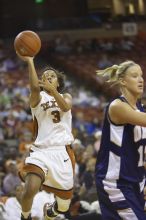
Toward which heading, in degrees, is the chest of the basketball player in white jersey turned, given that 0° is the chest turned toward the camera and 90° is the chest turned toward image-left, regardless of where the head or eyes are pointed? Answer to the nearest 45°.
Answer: approximately 0°

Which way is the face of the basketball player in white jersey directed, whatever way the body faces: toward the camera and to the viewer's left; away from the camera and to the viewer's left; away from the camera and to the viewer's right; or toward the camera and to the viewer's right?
toward the camera and to the viewer's left
